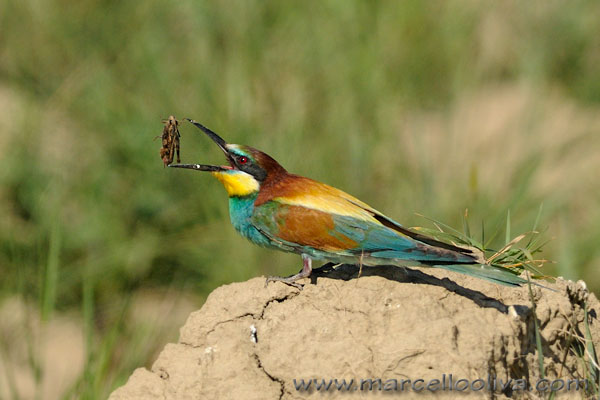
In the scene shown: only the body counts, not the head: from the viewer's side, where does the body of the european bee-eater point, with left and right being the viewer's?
facing to the left of the viewer
